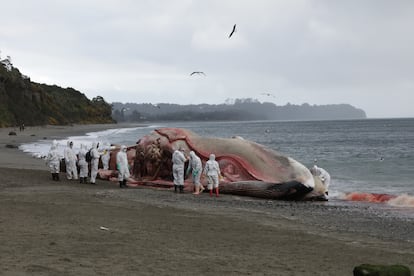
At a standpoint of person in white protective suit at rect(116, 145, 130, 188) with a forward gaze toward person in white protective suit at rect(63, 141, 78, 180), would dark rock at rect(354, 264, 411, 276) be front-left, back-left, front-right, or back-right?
back-left

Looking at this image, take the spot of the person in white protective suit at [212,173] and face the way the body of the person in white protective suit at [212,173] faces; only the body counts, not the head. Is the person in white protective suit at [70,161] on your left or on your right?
on your left

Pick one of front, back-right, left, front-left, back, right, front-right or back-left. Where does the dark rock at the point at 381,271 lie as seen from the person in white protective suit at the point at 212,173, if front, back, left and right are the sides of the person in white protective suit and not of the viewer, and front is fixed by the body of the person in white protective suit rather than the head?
back

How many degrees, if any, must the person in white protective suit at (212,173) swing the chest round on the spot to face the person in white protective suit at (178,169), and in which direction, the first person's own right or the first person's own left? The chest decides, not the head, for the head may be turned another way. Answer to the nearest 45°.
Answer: approximately 45° to the first person's own left

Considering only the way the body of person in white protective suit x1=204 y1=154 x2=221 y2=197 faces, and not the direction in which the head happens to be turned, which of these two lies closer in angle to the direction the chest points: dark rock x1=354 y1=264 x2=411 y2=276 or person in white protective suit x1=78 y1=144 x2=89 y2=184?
the person in white protective suit

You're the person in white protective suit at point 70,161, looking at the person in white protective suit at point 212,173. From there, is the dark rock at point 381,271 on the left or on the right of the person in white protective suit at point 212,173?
right

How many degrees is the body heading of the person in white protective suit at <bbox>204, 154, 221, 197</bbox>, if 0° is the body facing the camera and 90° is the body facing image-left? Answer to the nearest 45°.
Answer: approximately 180°

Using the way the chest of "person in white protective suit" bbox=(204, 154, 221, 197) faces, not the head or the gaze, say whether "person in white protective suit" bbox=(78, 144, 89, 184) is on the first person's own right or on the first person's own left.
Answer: on the first person's own left

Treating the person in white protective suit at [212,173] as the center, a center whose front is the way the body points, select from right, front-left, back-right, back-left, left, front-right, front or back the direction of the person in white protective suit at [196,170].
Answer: front-left

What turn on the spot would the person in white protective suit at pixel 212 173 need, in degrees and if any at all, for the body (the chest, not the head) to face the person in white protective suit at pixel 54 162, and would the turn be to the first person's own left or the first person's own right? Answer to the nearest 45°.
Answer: approximately 90° to the first person's own left
